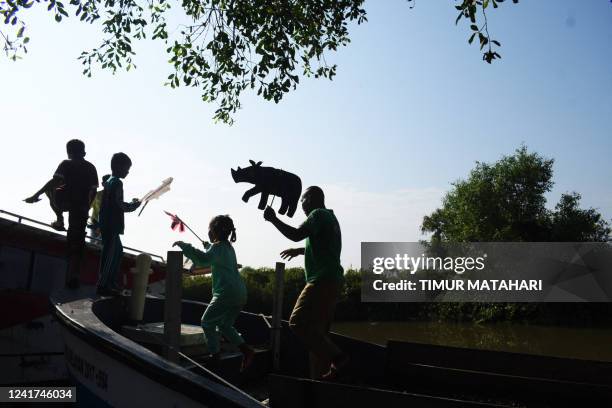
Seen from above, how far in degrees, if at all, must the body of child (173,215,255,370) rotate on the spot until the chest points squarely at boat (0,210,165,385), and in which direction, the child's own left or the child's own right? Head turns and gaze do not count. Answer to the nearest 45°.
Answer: approximately 45° to the child's own right

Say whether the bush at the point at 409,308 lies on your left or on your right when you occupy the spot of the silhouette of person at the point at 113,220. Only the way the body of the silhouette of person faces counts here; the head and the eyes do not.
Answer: on your left

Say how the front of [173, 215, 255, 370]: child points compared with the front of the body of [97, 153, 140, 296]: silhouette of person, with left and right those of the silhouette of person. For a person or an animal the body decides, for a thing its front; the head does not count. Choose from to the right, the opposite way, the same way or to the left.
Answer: the opposite way

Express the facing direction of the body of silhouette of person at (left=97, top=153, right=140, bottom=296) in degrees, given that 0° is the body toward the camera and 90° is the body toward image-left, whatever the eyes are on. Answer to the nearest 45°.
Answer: approximately 270°

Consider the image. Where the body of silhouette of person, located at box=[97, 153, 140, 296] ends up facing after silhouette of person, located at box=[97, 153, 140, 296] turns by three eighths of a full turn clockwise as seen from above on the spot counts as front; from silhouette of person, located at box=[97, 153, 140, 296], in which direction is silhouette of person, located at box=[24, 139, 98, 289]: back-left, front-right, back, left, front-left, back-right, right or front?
right

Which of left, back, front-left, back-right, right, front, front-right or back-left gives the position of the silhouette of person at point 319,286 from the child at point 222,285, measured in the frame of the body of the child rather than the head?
back-left

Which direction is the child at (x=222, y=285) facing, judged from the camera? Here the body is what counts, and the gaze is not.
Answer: to the viewer's left

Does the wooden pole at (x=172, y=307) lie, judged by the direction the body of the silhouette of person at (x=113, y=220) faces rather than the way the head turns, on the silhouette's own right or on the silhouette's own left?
on the silhouette's own right

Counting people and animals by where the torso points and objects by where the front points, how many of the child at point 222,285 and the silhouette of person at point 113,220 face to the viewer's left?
1

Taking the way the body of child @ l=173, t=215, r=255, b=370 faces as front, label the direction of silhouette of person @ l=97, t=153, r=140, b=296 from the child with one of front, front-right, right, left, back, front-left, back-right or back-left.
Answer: front-right

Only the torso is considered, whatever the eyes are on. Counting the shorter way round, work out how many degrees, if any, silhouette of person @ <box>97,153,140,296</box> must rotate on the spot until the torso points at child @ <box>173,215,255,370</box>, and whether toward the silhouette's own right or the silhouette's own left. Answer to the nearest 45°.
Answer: approximately 45° to the silhouette's own right

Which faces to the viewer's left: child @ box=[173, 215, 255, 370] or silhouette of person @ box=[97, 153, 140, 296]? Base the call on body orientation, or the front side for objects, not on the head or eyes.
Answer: the child
